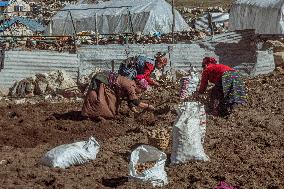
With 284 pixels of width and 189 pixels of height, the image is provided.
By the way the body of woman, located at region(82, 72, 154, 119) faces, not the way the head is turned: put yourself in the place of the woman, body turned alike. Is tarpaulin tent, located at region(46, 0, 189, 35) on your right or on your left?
on your left

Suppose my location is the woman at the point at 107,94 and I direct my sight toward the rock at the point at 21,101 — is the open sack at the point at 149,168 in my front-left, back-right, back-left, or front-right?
back-left

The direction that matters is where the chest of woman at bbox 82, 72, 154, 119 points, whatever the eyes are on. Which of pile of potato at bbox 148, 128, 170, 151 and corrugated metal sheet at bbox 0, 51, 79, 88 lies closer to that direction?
the pile of potato

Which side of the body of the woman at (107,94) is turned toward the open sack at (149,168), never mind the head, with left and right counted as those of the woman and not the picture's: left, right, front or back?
right

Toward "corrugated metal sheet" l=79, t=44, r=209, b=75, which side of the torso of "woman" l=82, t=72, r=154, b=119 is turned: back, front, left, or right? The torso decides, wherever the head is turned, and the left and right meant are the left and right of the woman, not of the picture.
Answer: left

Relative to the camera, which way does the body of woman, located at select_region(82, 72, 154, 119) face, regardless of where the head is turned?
to the viewer's right

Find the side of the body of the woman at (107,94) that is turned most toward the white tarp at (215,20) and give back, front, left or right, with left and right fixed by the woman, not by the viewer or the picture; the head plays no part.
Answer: left

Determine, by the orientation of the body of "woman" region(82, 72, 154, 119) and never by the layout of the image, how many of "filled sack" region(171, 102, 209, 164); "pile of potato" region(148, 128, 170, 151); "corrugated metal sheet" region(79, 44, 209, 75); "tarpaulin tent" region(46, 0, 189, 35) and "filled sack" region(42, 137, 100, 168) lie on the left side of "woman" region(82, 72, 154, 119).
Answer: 2

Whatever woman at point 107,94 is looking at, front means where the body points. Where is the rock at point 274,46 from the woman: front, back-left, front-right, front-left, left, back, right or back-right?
front-left
